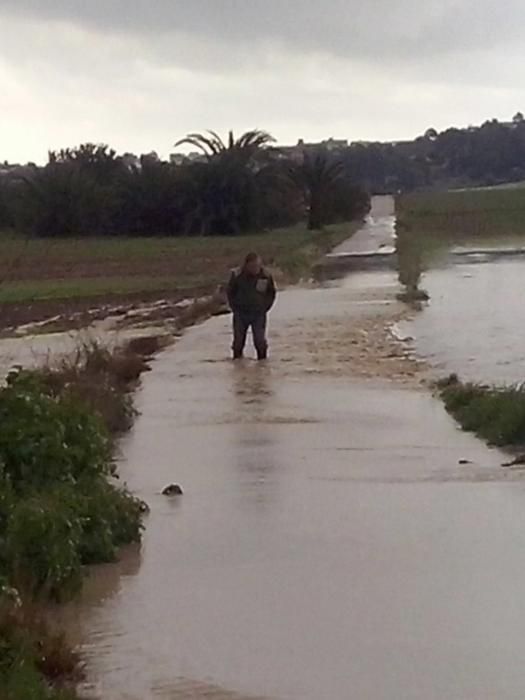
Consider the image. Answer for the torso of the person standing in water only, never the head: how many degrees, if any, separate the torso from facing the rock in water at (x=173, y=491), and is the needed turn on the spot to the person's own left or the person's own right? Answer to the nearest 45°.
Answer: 0° — they already face it

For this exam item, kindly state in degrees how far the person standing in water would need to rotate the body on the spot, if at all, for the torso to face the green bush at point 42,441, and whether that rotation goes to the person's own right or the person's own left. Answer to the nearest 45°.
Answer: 0° — they already face it

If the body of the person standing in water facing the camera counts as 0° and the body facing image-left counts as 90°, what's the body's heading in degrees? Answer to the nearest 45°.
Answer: approximately 0°
